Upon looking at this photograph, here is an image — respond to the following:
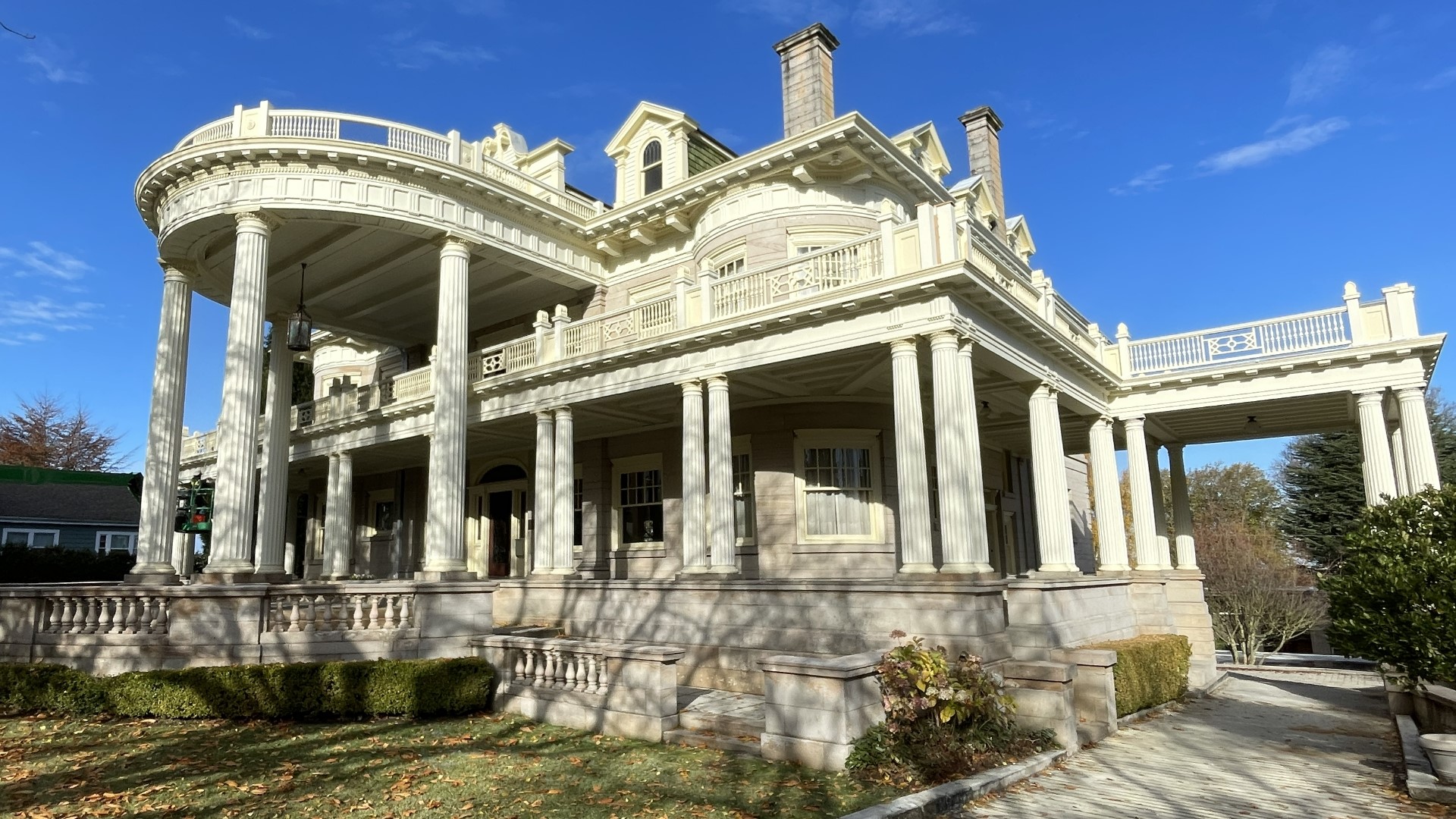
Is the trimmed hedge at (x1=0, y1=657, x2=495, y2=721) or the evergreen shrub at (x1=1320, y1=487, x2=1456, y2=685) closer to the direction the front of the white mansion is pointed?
the trimmed hedge

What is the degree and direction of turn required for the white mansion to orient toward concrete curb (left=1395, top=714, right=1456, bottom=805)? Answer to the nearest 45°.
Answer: approximately 90° to its left

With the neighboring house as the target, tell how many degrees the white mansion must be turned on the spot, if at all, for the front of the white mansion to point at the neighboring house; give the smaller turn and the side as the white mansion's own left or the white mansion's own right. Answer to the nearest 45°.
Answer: approximately 90° to the white mansion's own right

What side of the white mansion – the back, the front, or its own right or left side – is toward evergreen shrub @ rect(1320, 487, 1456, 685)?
left

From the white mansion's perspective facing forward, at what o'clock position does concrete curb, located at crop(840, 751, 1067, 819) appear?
The concrete curb is roughly at 10 o'clock from the white mansion.

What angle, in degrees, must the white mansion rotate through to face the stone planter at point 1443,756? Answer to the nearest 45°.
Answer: approximately 90° to its left

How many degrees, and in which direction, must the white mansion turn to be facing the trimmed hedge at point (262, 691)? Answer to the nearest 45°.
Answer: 0° — it already faces it

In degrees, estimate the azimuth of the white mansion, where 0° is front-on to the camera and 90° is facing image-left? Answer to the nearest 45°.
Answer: approximately 45°
